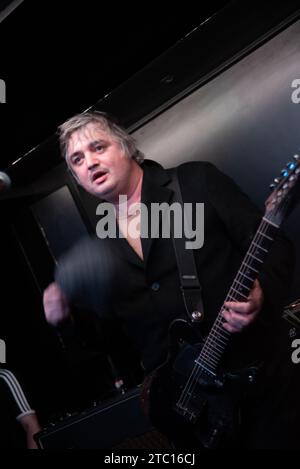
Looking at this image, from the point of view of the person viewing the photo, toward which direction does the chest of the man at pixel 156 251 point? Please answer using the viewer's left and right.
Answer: facing the viewer and to the left of the viewer

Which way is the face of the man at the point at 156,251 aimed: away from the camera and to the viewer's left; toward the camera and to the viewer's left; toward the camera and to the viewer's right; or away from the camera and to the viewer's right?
toward the camera and to the viewer's left

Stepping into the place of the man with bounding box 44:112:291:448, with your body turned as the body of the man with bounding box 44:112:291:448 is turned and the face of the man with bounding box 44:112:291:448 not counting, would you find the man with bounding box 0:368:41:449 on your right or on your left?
on your right
